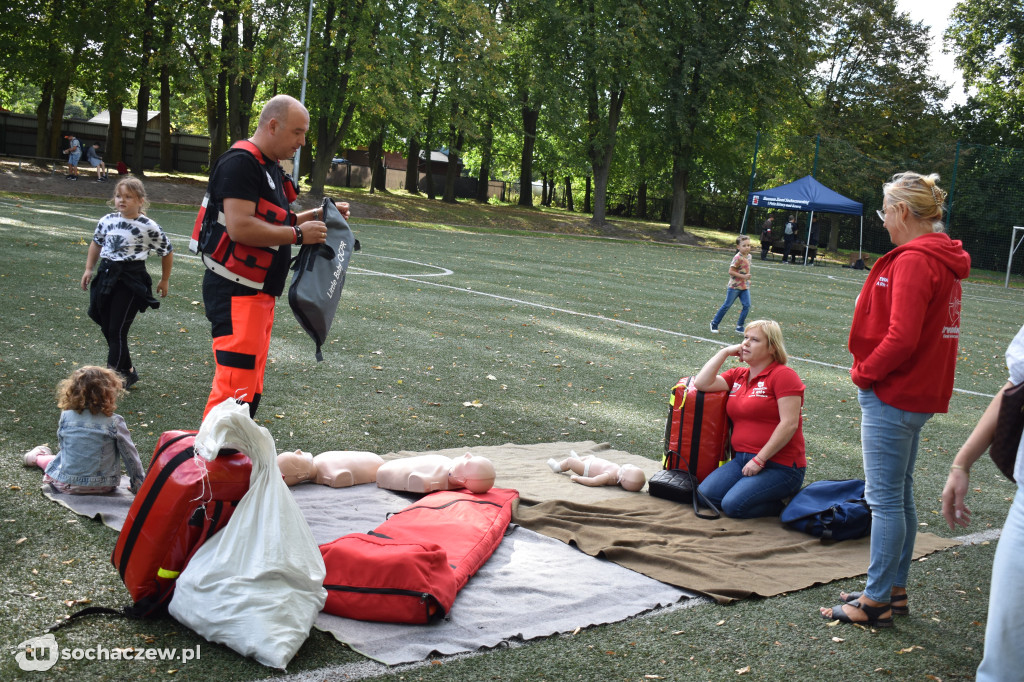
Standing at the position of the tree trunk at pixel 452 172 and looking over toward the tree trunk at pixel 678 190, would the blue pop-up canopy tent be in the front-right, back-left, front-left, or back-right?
front-right

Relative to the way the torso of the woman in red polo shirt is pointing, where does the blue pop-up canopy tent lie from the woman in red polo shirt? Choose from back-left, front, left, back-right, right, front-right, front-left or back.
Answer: back-right

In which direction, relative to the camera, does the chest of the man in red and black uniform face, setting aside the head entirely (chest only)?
to the viewer's right

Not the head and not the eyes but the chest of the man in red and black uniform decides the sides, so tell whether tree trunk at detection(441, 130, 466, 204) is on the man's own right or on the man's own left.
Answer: on the man's own left

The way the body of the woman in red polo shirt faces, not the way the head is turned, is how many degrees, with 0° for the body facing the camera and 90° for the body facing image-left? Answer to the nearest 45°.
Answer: approximately 45°

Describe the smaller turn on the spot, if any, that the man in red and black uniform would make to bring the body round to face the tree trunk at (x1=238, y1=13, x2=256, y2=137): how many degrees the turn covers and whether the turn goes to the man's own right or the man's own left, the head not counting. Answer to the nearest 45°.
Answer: approximately 90° to the man's own left

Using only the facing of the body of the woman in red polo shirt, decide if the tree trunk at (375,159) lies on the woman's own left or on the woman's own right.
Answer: on the woman's own right

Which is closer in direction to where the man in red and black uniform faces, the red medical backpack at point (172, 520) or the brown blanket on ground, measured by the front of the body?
the brown blanket on ground

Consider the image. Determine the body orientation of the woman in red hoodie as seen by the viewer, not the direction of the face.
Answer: to the viewer's left

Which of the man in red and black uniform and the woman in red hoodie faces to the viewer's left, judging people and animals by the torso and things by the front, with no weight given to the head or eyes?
the woman in red hoodie

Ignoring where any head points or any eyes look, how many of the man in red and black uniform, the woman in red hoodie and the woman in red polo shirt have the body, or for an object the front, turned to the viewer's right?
1

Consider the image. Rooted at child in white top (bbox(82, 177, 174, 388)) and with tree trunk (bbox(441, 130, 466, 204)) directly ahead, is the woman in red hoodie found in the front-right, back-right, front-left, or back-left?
back-right

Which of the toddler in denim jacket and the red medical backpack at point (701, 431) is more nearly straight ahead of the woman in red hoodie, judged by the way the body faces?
the toddler in denim jacket

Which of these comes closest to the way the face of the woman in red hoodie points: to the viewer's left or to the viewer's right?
to the viewer's left
